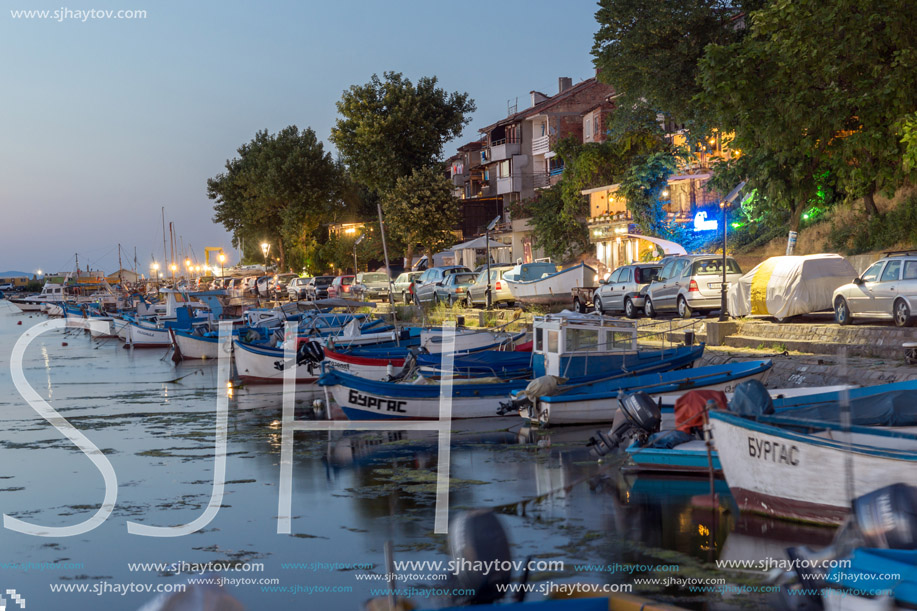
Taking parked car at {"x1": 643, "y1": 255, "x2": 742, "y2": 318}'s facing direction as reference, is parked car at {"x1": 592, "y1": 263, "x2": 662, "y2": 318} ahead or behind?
ahead

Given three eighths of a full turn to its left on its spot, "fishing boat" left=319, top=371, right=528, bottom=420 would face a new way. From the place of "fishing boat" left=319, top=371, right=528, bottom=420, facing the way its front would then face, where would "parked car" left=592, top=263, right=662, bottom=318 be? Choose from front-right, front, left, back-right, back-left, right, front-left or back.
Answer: left

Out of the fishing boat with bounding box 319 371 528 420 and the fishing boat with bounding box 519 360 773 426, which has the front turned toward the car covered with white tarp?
the fishing boat with bounding box 519 360 773 426

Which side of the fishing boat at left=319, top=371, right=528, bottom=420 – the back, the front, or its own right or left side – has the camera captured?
left

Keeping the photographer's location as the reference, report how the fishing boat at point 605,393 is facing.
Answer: facing away from the viewer and to the right of the viewer

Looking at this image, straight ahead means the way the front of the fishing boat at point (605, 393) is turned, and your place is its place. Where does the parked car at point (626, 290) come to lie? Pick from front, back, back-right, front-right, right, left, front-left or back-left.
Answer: front-left

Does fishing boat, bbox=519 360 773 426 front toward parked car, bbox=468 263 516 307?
no

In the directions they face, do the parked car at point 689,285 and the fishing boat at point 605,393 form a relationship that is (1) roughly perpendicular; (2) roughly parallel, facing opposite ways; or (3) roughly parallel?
roughly perpendicular

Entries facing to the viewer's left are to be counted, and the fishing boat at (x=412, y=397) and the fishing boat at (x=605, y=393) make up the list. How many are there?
1

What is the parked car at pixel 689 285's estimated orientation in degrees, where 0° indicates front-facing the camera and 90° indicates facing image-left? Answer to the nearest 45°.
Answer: approximately 135°

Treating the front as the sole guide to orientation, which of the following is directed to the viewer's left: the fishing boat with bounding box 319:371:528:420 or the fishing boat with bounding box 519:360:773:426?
the fishing boat with bounding box 319:371:528:420

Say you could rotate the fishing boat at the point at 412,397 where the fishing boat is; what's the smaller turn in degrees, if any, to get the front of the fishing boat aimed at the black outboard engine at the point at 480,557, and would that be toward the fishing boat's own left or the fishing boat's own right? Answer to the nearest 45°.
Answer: approximately 90° to the fishing boat's own left
